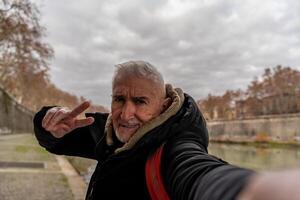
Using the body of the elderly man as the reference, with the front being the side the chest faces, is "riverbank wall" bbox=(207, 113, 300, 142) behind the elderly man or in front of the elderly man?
behind

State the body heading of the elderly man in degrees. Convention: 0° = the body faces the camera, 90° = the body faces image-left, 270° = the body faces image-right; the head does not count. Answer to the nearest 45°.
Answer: approximately 45°
